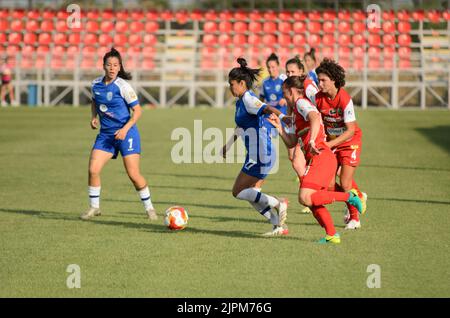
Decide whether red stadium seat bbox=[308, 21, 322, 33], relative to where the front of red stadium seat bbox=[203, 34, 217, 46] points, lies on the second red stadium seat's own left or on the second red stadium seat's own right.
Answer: on the second red stadium seat's own left

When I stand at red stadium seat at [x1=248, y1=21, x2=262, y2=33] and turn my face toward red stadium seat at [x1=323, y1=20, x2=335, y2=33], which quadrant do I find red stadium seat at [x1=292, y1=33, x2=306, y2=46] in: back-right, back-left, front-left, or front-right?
front-right

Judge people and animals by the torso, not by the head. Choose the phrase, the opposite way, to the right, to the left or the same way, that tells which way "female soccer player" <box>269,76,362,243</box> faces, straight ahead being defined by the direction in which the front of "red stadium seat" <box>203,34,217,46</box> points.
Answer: to the right

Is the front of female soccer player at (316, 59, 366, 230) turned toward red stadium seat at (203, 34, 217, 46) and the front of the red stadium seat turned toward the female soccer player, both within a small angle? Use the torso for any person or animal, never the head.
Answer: no

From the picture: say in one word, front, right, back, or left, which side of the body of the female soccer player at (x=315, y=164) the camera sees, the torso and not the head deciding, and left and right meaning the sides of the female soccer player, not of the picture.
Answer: left

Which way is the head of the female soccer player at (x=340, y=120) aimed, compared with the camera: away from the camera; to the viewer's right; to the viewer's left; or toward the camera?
to the viewer's left

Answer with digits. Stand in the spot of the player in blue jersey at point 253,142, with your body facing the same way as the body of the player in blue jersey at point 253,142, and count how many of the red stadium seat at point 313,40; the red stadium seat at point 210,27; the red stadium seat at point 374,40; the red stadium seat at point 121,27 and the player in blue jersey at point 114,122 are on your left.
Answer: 0

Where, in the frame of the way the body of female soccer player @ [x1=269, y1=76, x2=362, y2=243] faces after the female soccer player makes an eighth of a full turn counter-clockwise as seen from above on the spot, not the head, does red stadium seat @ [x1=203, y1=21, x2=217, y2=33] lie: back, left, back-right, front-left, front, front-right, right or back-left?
back-right

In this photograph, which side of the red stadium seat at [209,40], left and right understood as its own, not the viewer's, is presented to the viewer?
front

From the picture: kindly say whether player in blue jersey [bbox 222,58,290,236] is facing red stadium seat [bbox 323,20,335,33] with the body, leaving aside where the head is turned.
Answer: no

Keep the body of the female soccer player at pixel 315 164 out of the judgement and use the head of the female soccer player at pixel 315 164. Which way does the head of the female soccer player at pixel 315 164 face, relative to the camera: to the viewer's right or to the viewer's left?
to the viewer's left

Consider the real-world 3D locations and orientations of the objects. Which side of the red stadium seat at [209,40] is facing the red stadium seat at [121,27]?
right

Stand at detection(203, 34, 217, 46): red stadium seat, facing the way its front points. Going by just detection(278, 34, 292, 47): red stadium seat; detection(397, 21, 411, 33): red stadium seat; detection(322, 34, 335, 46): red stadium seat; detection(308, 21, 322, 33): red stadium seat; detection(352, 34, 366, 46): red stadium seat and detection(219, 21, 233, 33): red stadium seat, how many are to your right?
0

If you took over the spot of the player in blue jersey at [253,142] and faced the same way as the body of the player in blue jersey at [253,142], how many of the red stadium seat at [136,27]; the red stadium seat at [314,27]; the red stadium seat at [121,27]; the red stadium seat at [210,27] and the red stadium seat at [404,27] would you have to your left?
0

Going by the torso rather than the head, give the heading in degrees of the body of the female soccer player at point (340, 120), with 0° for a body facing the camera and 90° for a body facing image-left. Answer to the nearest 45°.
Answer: approximately 45°

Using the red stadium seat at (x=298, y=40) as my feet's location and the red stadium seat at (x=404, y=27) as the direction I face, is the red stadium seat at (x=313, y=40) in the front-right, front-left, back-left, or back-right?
front-right

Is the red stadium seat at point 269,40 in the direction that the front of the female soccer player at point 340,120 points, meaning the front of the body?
no
